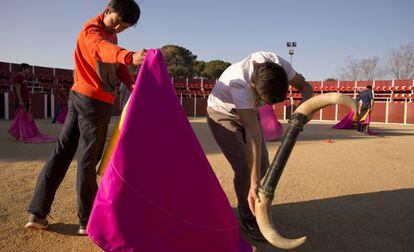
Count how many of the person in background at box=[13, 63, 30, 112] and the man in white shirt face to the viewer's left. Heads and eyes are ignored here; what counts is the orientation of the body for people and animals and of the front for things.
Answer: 0

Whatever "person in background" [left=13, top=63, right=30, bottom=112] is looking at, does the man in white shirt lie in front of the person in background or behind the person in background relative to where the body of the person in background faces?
in front

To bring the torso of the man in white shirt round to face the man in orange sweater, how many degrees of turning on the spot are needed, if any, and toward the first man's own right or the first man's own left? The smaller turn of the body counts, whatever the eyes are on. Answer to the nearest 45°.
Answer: approximately 135° to the first man's own right

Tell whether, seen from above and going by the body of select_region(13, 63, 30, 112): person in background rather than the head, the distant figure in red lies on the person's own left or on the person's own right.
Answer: on the person's own left

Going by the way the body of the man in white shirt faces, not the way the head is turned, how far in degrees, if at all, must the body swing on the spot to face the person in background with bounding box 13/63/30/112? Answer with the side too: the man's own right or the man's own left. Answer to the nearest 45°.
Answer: approximately 180°

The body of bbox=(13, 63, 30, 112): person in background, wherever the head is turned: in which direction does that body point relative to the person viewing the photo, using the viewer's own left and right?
facing the viewer and to the right of the viewer
